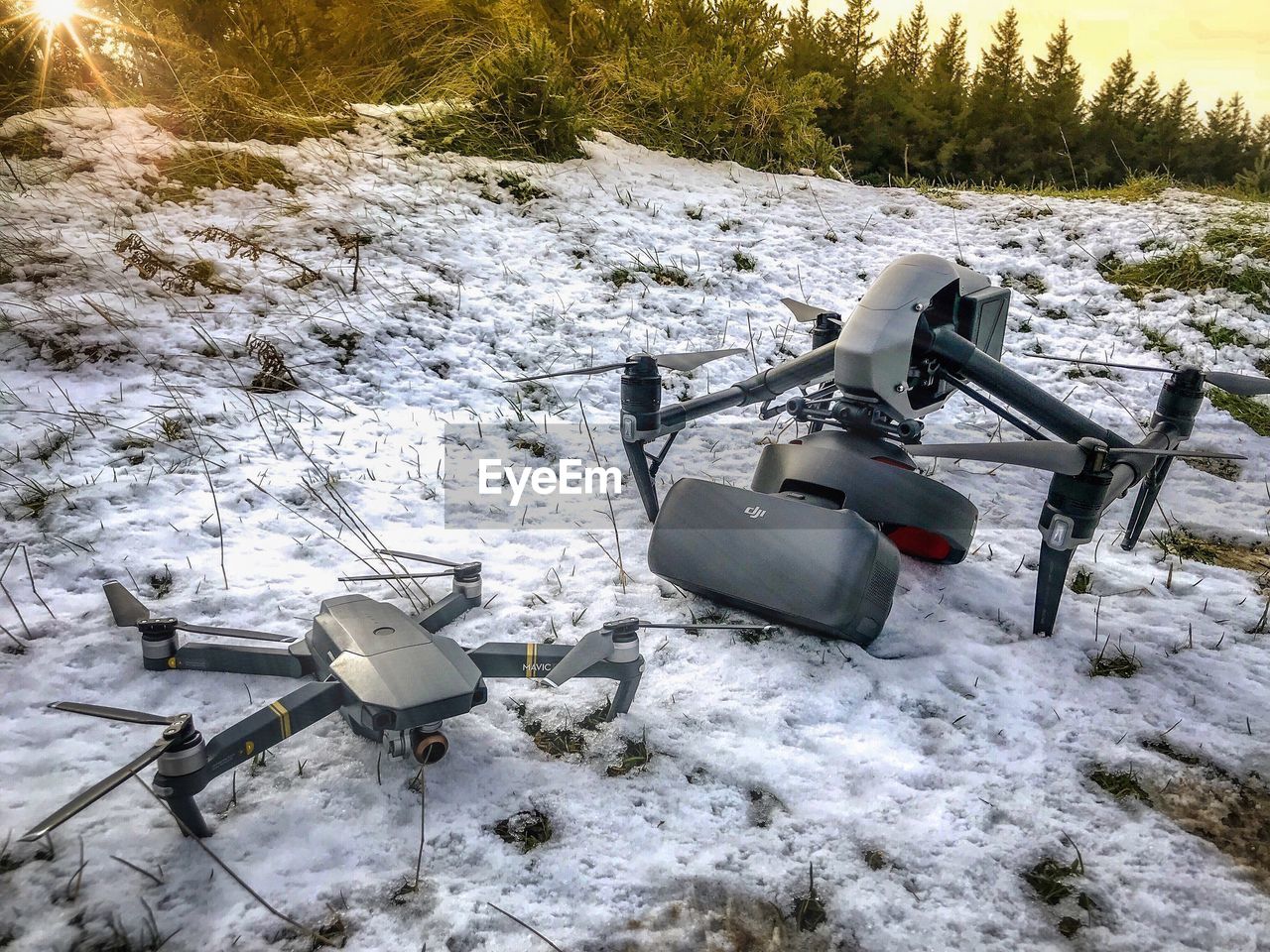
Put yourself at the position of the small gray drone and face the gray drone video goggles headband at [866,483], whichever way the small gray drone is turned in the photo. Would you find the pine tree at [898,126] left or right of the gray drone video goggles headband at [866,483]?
left

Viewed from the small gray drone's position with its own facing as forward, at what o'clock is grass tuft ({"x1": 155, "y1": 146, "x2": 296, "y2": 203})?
The grass tuft is roughly at 7 o'clock from the small gray drone.

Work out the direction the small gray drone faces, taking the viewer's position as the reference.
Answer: facing the viewer and to the right of the viewer

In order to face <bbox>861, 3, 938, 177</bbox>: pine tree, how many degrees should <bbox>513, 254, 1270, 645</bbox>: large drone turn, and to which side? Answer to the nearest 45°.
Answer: approximately 135° to its right

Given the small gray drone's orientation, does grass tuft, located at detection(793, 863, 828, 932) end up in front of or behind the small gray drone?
in front

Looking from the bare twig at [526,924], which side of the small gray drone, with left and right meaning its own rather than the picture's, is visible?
front

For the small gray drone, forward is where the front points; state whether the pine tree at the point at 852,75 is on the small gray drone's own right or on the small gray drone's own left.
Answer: on the small gray drone's own left

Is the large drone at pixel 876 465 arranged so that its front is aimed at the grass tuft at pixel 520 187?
no

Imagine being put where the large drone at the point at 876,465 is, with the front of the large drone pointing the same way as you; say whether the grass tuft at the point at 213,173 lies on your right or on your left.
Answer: on your right

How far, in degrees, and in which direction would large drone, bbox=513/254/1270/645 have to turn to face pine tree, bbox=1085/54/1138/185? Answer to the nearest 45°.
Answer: approximately 135° to its right

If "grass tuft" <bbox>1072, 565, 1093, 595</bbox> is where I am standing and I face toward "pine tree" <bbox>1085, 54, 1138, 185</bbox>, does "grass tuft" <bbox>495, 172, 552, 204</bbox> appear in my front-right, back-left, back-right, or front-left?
front-left

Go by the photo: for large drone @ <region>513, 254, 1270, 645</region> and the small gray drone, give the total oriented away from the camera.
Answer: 0

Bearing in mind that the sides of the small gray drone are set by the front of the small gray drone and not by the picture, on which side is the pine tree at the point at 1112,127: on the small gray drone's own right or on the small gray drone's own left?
on the small gray drone's own left

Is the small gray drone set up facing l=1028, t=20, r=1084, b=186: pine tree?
no
